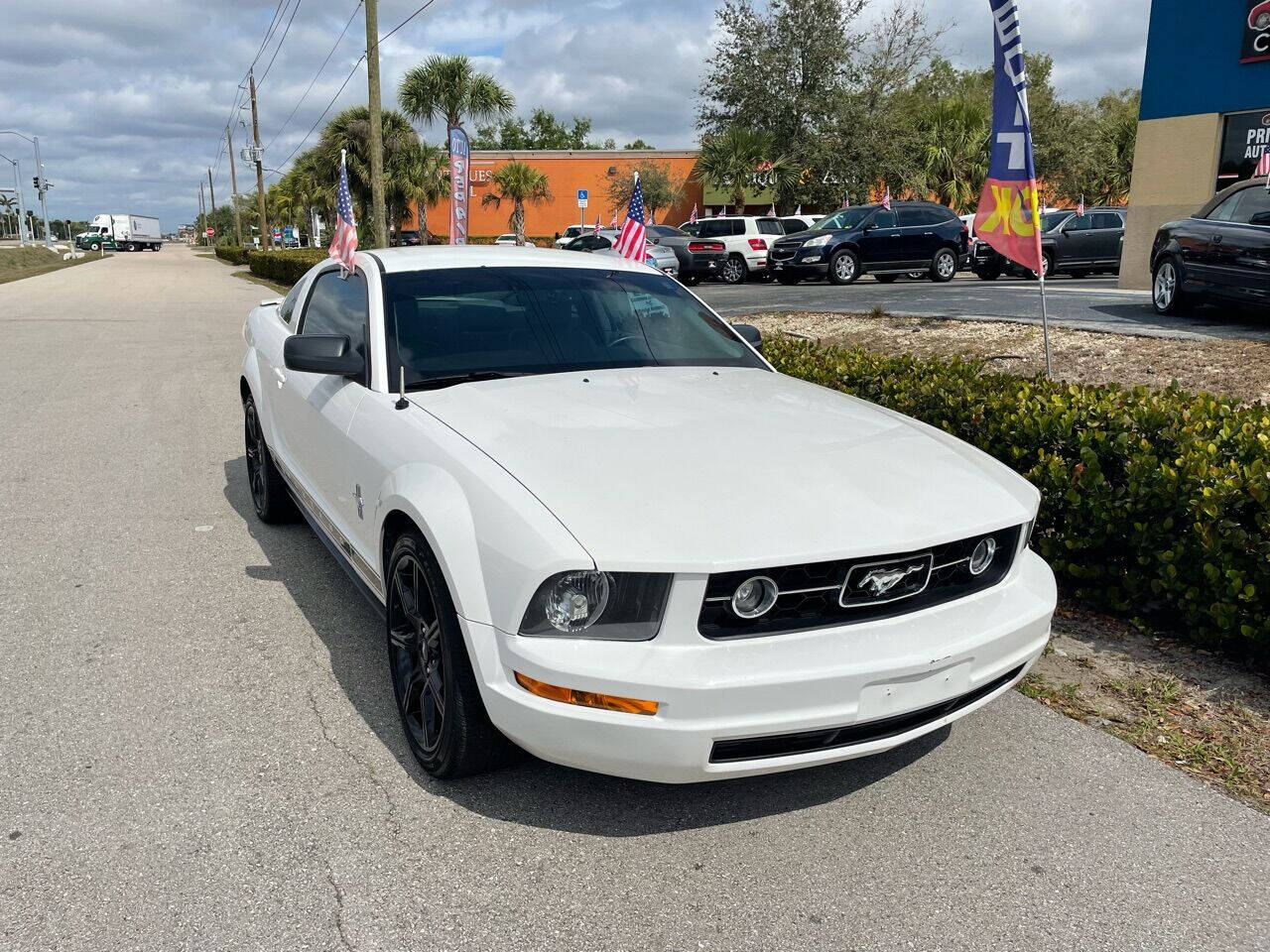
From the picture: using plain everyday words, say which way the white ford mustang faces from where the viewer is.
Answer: facing the viewer and to the right of the viewer

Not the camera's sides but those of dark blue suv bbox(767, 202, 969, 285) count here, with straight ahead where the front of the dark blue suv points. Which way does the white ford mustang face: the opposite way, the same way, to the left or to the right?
to the left

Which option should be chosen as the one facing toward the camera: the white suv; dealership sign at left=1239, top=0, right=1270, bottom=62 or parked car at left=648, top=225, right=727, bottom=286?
the dealership sign

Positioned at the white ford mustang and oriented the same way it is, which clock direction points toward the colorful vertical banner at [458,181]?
The colorful vertical banner is roughly at 7 o'clock from the white ford mustang.

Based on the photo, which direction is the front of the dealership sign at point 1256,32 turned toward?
toward the camera

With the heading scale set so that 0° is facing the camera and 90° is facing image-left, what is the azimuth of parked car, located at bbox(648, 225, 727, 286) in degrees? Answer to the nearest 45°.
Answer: approximately 135°

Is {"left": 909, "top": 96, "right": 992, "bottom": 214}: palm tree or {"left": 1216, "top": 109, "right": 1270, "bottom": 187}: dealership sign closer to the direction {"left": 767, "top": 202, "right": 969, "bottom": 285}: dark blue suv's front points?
the dealership sign

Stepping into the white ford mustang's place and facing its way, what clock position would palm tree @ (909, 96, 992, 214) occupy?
The palm tree is roughly at 8 o'clock from the white ford mustang.

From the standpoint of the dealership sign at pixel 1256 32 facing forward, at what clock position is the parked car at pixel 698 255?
The parked car is roughly at 4 o'clock from the dealership sign.

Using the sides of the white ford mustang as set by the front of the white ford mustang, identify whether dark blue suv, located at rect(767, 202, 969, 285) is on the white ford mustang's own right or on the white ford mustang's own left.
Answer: on the white ford mustang's own left

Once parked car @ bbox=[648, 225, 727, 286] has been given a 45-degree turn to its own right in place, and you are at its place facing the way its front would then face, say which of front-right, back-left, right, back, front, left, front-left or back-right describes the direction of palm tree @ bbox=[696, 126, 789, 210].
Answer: front

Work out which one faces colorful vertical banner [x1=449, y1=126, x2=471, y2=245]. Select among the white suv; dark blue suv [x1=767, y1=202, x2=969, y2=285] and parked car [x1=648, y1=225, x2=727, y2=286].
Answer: the dark blue suv
